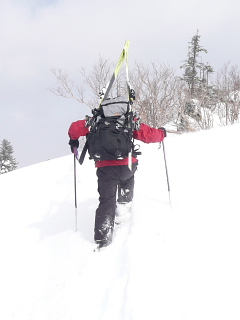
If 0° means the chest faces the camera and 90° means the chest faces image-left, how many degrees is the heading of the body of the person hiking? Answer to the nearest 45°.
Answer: approximately 180°
